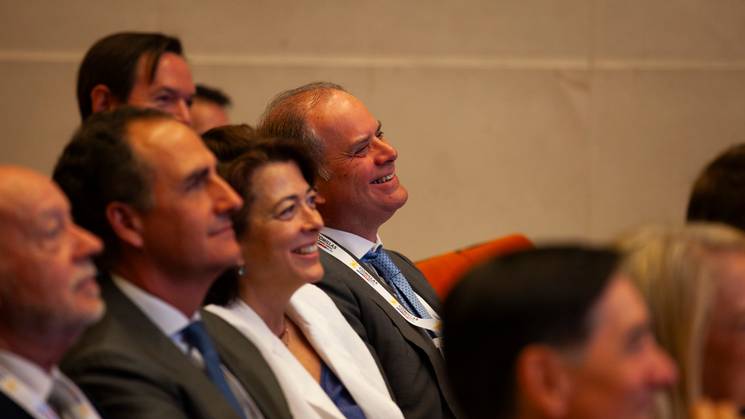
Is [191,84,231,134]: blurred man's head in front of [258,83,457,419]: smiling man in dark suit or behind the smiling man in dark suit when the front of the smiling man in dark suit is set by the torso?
behind

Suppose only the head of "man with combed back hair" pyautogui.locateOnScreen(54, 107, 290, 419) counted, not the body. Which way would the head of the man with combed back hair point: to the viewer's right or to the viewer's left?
to the viewer's right

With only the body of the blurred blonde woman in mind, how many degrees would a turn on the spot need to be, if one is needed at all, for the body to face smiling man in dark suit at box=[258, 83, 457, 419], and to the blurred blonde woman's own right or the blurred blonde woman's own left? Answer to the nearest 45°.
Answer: approximately 135° to the blurred blonde woman's own left

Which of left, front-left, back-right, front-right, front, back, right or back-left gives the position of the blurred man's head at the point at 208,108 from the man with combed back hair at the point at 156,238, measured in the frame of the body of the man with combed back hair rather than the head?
back-left

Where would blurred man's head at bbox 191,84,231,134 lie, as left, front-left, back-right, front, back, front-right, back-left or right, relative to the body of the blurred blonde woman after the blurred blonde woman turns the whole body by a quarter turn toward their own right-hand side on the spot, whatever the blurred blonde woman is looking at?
back-right

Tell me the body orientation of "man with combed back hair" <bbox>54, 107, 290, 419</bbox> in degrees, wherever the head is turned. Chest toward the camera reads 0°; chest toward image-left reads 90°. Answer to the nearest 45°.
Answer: approximately 315°

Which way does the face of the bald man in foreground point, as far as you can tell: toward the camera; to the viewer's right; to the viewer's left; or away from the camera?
to the viewer's right

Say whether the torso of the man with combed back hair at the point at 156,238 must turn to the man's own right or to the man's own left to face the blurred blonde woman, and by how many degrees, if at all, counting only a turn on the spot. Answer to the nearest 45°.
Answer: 0° — they already face them

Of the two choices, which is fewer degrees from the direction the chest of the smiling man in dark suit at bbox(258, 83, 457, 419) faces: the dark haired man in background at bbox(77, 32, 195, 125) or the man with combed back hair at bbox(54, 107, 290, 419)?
the man with combed back hair

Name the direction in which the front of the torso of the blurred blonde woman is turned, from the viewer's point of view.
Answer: to the viewer's right

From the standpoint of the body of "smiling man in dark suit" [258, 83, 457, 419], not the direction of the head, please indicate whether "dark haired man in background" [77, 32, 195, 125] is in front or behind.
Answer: behind
